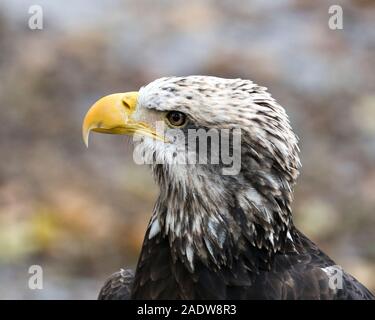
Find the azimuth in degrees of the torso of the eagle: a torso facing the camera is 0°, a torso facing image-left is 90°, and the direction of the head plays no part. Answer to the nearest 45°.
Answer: approximately 90°
